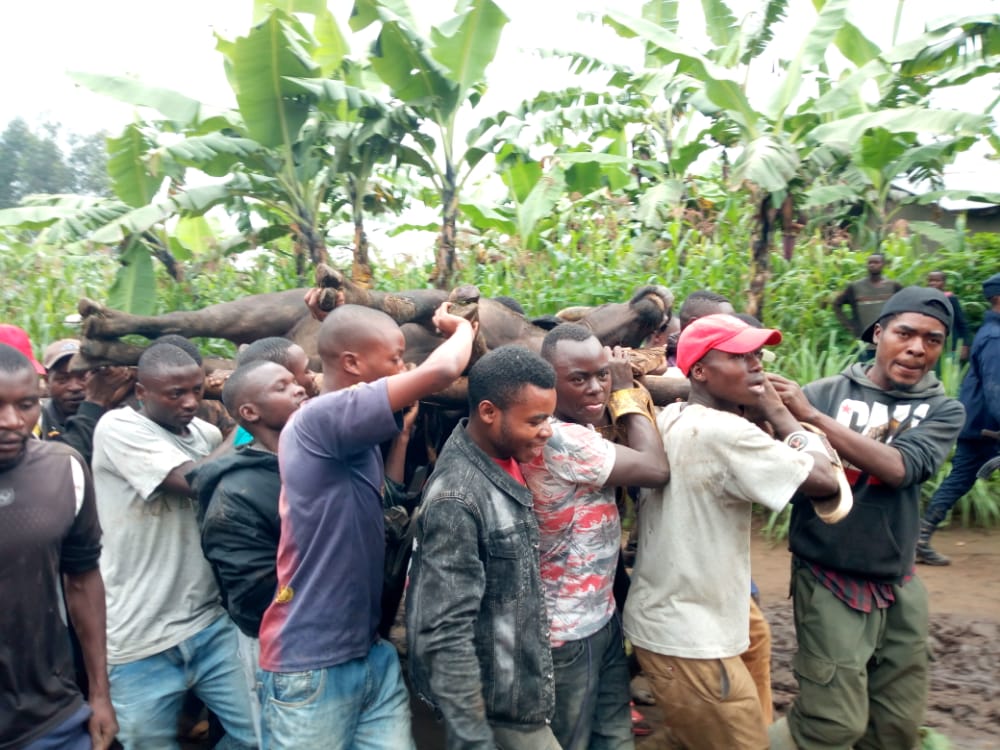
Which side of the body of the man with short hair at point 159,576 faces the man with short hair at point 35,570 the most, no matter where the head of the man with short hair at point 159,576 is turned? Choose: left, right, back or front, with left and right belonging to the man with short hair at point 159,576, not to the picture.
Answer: right

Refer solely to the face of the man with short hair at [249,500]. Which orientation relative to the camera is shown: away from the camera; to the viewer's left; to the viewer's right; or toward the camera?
to the viewer's right

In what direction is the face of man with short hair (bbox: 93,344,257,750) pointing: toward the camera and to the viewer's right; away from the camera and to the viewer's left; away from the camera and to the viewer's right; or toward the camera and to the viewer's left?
toward the camera and to the viewer's right

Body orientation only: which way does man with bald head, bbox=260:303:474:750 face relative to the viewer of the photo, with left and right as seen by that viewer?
facing to the right of the viewer

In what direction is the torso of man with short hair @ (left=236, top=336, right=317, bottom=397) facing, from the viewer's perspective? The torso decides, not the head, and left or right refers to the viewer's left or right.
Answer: facing to the right of the viewer

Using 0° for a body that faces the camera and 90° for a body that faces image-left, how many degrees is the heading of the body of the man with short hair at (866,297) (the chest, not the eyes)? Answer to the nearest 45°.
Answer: approximately 0°

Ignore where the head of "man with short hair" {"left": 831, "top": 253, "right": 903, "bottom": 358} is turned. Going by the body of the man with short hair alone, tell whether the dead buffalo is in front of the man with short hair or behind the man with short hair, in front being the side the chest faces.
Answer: in front

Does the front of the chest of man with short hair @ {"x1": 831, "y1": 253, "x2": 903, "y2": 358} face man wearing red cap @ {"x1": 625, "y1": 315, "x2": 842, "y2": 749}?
yes

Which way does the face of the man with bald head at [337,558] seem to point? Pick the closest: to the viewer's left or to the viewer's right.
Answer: to the viewer's right

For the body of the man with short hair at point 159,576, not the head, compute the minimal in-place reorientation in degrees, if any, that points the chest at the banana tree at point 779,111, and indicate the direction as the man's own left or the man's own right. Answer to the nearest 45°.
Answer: approximately 90° to the man's own left
